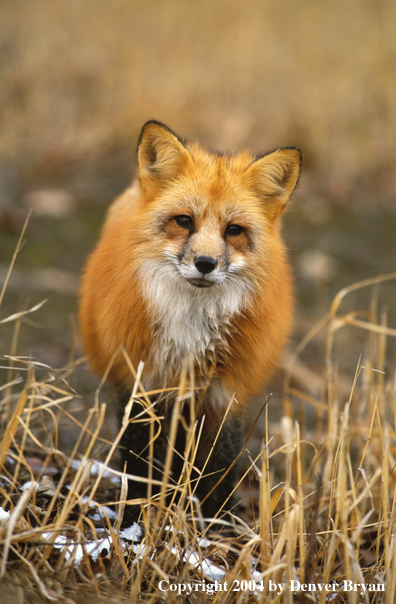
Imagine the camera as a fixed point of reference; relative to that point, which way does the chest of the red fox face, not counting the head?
toward the camera
